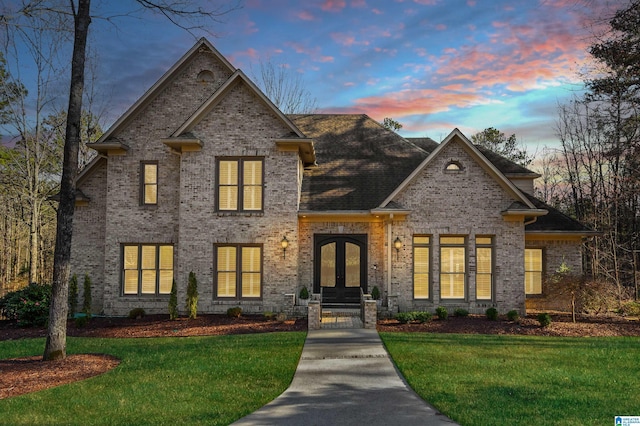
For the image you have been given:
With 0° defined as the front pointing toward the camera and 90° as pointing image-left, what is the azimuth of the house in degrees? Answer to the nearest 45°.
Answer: approximately 0°

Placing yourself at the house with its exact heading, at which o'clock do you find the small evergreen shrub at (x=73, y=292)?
The small evergreen shrub is roughly at 3 o'clock from the house.

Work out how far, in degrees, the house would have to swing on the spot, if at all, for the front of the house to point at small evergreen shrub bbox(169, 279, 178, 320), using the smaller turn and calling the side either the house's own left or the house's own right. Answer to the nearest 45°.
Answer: approximately 90° to the house's own right

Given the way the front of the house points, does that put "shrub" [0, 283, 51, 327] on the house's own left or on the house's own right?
on the house's own right

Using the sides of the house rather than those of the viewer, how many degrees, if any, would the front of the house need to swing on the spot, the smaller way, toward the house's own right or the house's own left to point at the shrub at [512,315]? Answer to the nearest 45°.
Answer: approximately 90° to the house's own left

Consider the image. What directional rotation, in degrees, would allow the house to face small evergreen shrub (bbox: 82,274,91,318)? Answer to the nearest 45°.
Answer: approximately 90° to its right

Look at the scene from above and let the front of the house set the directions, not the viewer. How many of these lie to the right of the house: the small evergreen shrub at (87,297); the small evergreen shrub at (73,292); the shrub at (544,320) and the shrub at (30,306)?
3
